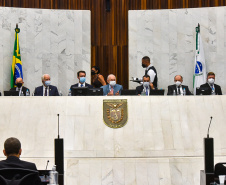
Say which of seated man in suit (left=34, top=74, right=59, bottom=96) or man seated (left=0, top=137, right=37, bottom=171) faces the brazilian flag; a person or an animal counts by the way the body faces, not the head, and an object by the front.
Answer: the man seated

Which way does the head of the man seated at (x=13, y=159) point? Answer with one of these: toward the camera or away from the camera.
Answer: away from the camera

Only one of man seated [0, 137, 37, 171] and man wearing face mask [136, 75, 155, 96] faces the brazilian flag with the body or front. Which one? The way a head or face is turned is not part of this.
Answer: the man seated

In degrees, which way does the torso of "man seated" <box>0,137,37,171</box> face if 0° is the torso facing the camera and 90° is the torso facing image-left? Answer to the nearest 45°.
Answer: approximately 180°

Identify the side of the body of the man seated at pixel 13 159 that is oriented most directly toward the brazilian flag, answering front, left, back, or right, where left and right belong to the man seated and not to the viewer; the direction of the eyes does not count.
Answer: front

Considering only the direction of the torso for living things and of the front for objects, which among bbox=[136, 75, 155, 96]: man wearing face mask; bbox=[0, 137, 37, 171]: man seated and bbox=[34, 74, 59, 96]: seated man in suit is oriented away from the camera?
the man seated

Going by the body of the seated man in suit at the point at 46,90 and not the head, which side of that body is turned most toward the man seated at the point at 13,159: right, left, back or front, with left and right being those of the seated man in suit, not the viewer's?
front

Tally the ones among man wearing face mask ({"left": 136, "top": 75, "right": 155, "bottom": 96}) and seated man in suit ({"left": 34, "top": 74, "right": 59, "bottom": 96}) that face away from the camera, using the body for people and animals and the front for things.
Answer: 0

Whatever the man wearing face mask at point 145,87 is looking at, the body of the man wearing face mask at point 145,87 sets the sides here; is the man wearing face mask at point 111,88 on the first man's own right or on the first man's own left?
on the first man's own right

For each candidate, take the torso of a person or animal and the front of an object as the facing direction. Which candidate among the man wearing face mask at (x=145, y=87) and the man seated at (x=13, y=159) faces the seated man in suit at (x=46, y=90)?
the man seated

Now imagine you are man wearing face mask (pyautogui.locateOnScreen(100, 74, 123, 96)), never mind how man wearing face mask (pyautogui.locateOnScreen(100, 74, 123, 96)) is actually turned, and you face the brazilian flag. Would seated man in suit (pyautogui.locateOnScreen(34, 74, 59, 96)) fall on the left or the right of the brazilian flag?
left

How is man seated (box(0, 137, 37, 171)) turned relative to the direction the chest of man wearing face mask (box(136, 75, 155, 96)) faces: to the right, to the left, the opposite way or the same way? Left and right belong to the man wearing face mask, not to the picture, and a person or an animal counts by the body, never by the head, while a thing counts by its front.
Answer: the opposite way

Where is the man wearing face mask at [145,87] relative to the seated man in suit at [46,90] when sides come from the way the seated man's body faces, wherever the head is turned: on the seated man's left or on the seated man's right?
on the seated man's left
